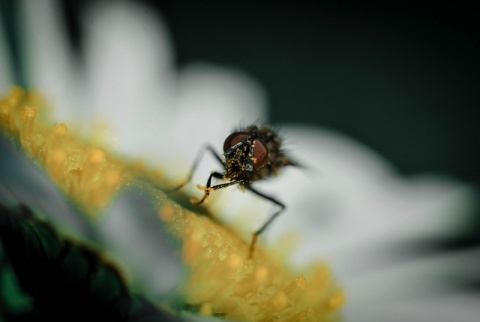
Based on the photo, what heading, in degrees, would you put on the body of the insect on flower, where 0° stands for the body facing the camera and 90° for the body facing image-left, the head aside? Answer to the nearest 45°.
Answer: approximately 45°
